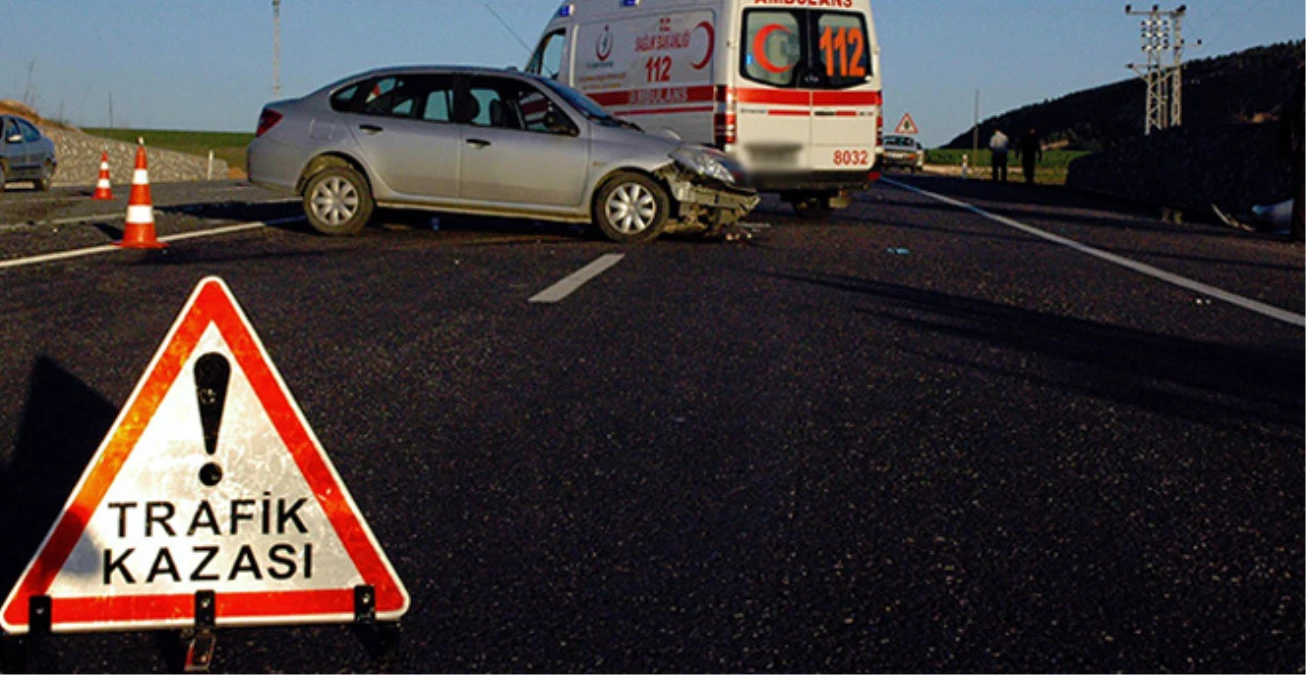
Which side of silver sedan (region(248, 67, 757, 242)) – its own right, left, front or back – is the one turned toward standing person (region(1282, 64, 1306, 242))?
front

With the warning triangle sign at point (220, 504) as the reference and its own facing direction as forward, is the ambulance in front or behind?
behind

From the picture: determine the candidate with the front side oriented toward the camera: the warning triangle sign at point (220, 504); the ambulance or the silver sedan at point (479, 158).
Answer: the warning triangle sign

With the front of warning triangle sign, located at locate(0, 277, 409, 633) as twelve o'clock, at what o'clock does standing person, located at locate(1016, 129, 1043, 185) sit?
The standing person is roughly at 7 o'clock from the warning triangle sign.

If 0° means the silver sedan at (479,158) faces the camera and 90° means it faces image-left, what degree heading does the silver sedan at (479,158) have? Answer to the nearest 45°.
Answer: approximately 270°

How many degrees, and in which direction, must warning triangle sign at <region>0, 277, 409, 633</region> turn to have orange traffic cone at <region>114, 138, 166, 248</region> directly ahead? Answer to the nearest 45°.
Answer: approximately 180°

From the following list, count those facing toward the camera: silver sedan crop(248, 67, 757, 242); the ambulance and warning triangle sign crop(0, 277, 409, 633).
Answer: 1

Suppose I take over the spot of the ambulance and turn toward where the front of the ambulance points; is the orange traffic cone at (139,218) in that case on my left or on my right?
on my left

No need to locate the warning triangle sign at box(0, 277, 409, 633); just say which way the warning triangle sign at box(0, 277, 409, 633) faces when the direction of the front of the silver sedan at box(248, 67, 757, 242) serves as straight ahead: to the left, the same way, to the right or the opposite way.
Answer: to the right

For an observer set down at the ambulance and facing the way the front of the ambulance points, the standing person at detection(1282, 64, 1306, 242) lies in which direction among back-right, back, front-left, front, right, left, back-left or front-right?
back-right

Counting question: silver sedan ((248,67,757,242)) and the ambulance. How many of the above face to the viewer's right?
1

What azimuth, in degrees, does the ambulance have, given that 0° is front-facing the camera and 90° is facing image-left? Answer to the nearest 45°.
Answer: approximately 135°
